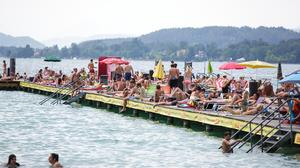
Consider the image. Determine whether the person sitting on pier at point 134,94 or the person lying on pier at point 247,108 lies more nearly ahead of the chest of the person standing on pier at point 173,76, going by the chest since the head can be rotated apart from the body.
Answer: the person sitting on pier
